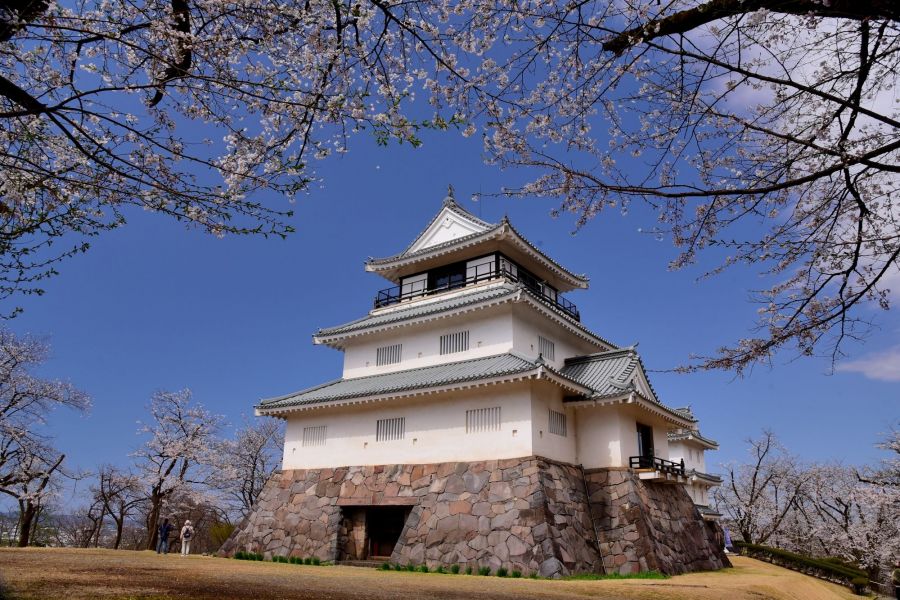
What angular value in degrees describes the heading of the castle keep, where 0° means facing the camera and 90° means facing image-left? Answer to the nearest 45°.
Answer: approximately 45°

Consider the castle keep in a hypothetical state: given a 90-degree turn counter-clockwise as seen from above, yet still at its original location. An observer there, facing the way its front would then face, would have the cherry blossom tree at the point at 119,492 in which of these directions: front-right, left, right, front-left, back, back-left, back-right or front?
back
